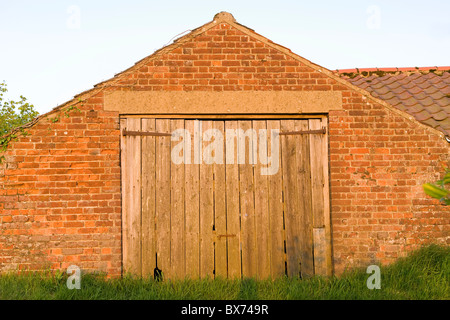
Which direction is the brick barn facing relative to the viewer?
toward the camera
